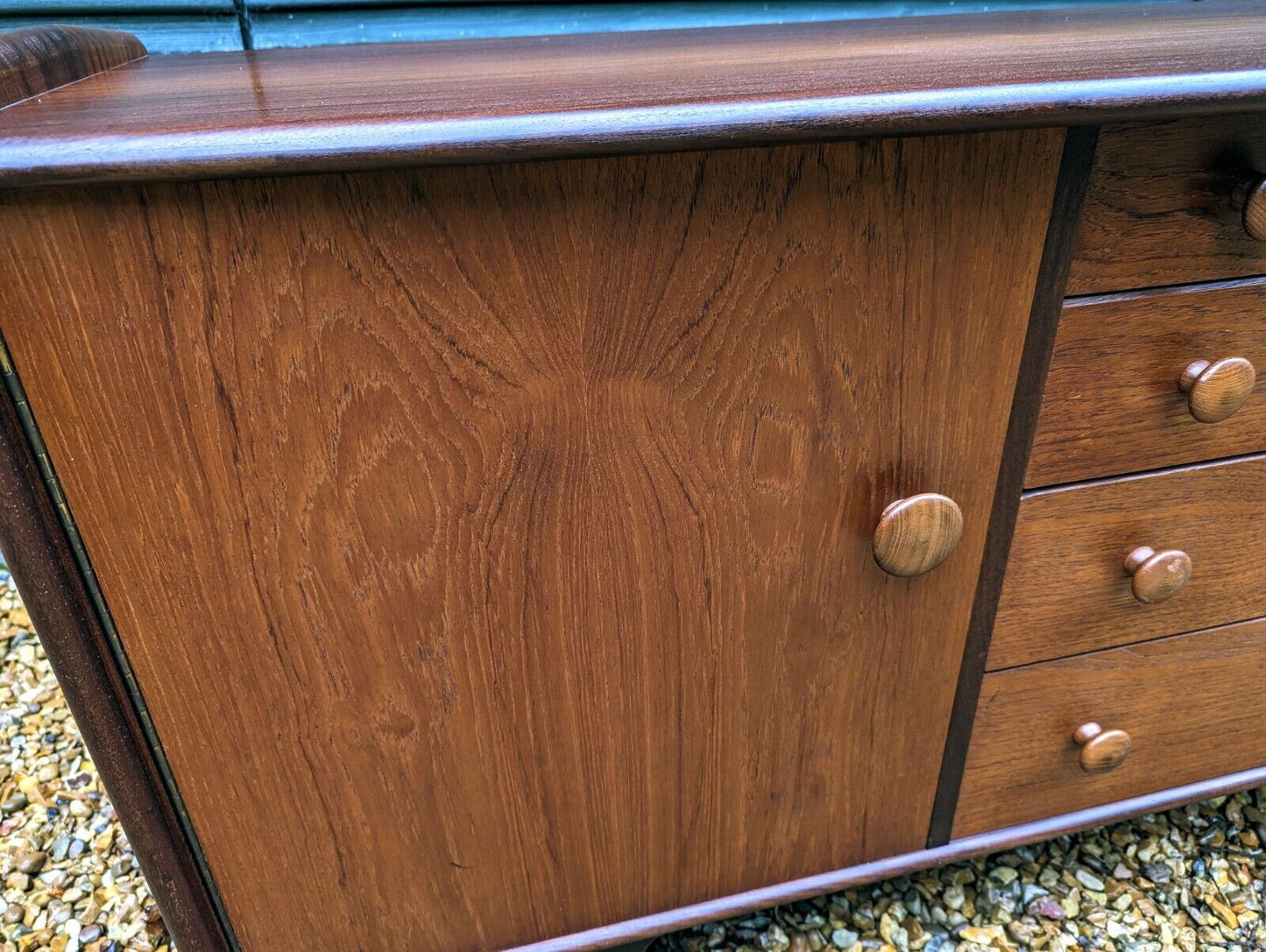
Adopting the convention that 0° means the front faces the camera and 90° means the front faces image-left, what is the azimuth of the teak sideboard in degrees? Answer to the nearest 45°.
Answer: approximately 0°
